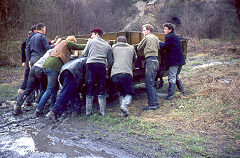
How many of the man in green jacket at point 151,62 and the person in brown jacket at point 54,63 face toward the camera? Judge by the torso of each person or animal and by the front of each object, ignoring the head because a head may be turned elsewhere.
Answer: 0

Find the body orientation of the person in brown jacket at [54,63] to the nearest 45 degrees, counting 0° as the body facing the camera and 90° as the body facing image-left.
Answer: approximately 225°

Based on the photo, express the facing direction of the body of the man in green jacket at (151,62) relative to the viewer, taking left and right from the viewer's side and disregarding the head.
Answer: facing away from the viewer and to the left of the viewer

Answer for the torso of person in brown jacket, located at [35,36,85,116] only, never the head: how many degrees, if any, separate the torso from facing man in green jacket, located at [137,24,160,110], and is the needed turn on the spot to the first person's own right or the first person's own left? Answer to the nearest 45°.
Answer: approximately 45° to the first person's own right

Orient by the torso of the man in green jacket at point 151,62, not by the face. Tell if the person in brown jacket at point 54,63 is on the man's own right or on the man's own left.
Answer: on the man's own left
